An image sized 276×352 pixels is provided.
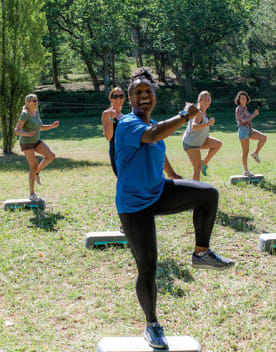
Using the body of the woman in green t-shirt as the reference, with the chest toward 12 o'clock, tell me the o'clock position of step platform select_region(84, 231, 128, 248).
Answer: The step platform is roughly at 1 o'clock from the woman in green t-shirt.

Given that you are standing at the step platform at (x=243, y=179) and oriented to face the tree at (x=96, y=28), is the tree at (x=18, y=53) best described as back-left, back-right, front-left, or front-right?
front-left

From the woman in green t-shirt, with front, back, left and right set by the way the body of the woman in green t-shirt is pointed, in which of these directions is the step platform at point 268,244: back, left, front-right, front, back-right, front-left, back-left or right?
front

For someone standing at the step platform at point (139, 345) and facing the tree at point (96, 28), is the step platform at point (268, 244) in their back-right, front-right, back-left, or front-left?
front-right

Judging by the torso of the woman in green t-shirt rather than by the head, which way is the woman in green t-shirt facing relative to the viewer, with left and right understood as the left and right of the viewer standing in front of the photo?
facing the viewer and to the right of the viewer

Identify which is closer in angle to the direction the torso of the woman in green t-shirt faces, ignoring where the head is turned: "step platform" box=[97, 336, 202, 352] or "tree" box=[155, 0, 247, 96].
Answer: the step platform

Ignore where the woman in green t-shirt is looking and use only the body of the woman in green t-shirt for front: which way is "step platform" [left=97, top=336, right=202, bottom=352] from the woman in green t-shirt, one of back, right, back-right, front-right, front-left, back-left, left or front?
front-right

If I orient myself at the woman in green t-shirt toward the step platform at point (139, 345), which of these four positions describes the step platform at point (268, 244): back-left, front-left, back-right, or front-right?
front-left

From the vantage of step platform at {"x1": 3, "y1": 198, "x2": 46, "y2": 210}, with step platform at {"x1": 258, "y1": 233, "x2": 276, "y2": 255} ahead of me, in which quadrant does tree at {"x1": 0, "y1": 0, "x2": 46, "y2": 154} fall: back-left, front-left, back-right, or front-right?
back-left
